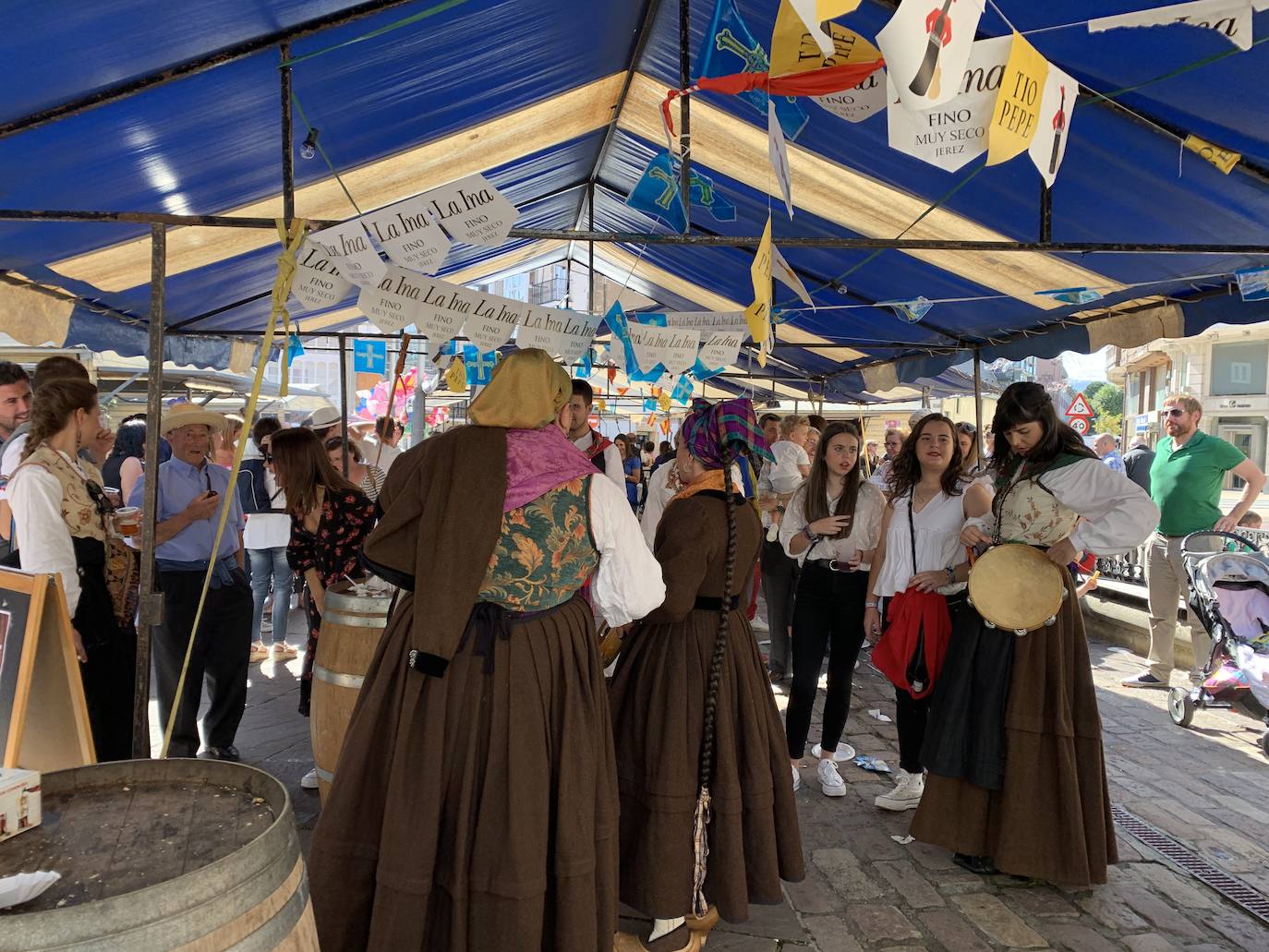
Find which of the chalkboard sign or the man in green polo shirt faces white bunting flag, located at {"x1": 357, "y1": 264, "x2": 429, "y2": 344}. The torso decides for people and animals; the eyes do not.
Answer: the man in green polo shirt

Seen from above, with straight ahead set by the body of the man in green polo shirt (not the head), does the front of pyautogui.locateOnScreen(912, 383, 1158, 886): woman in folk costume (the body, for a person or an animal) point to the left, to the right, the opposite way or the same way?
the same way

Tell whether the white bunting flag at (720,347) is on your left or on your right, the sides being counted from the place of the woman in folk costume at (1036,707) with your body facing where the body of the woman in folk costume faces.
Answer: on your right

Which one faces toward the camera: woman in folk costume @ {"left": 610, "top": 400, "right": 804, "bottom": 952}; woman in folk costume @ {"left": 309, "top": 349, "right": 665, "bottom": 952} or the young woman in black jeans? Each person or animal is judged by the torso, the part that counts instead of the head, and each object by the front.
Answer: the young woman in black jeans

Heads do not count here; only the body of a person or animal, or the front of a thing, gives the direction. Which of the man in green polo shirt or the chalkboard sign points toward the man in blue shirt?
the man in green polo shirt

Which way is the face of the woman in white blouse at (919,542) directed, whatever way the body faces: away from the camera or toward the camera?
toward the camera

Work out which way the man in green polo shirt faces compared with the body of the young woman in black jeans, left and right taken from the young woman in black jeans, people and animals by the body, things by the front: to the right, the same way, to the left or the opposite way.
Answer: to the right

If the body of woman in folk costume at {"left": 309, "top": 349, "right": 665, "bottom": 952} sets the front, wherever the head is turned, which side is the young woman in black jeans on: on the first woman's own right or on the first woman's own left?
on the first woman's own right

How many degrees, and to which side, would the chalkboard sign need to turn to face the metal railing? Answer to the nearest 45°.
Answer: approximately 135° to its left

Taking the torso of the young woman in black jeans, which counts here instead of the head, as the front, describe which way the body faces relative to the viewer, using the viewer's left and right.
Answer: facing the viewer

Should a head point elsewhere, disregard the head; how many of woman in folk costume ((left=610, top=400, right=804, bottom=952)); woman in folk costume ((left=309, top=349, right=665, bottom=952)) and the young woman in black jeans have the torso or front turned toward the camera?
1

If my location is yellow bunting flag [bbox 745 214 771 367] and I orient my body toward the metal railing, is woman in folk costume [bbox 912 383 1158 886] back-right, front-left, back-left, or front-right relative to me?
front-right

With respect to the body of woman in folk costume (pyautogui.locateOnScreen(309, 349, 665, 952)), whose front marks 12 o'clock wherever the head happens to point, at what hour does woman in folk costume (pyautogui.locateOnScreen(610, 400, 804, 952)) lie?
woman in folk costume (pyautogui.locateOnScreen(610, 400, 804, 952)) is roughly at 2 o'clock from woman in folk costume (pyautogui.locateOnScreen(309, 349, 665, 952)).

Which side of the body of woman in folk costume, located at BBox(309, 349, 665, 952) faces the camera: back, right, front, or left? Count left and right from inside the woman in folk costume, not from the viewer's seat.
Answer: back

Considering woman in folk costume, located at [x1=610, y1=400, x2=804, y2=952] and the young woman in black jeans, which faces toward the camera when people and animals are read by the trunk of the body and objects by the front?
the young woman in black jeans

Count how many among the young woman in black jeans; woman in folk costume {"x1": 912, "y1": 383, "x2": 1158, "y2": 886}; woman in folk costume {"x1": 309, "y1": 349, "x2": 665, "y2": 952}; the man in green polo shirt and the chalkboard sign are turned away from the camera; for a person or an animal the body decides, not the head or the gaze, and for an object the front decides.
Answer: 1

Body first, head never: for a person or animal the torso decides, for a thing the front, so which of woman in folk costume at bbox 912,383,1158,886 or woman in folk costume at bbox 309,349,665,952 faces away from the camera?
woman in folk costume at bbox 309,349,665,952

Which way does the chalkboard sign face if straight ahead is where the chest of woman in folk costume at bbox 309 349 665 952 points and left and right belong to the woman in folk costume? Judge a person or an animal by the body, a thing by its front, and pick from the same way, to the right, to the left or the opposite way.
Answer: the opposite way

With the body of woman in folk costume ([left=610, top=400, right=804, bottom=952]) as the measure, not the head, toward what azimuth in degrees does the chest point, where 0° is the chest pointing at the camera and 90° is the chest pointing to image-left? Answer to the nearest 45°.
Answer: approximately 135°

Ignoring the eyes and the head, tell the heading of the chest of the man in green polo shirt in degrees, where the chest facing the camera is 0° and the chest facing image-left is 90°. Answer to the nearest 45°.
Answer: approximately 45°

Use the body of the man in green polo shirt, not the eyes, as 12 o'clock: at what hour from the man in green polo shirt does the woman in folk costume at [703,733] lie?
The woman in folk costume is roughly at 11 o'clock from the man in green polo shirt.
